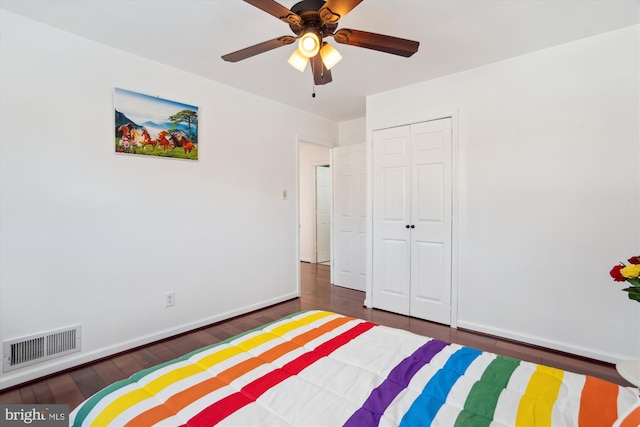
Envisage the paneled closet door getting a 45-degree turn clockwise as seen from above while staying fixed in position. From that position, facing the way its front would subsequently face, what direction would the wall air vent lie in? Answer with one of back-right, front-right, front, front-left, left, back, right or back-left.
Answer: front-left

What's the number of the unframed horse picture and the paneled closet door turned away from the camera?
0

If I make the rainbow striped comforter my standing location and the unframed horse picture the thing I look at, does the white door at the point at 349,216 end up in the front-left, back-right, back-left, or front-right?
front-right

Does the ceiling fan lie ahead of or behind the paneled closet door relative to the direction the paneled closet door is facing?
ahead

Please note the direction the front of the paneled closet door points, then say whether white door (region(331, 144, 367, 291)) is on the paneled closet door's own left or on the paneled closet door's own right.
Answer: on the paneled closet door's own right

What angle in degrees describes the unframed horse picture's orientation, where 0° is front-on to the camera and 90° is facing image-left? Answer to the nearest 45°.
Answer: approximately 315°

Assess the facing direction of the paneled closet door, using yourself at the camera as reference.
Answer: facing the viewer and to the left of the viewer

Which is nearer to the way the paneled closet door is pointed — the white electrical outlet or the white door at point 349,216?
the white electrical outlet

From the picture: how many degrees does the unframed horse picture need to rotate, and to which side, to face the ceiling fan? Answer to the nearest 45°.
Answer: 0° — it already faces it
